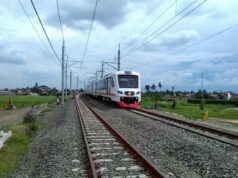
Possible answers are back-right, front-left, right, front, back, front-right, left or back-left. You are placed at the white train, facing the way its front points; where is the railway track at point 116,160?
front-right
